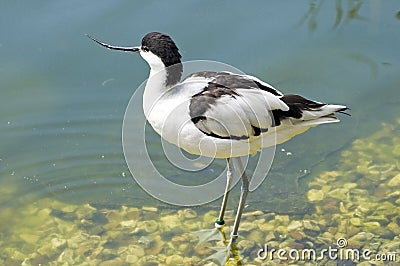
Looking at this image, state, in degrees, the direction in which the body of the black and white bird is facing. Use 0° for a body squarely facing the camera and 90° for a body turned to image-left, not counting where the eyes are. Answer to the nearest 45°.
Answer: approximately 90°
